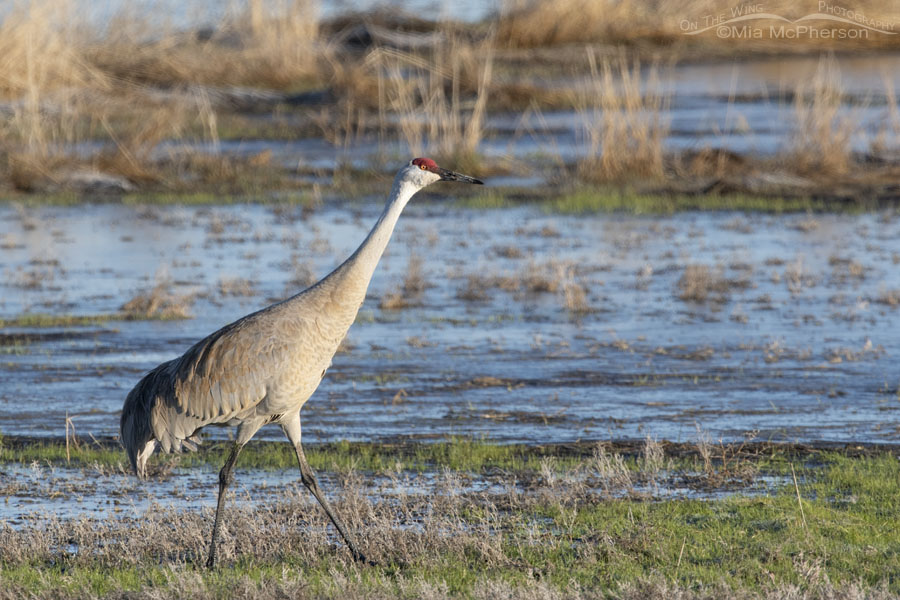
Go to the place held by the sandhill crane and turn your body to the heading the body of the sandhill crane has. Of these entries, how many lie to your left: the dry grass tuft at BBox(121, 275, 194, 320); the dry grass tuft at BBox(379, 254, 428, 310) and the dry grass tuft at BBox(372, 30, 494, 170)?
3

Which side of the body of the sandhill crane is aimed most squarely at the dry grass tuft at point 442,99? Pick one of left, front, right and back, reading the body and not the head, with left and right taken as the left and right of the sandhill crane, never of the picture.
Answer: left

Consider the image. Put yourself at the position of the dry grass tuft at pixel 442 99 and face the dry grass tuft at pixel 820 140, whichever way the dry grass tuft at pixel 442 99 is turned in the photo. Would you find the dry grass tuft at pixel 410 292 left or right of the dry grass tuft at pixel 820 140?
right

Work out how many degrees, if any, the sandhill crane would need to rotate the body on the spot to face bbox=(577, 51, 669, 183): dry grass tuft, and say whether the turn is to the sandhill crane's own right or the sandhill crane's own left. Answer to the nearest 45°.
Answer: approximately 90° to the sandhill crane's own left

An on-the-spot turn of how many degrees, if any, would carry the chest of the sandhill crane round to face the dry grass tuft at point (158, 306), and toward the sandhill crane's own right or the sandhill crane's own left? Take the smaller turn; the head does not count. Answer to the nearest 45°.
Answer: approximately 90° to the sandhill crane's own left

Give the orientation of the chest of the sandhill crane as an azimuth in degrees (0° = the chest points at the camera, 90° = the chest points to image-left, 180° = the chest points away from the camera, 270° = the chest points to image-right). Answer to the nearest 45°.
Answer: approximately 270°
